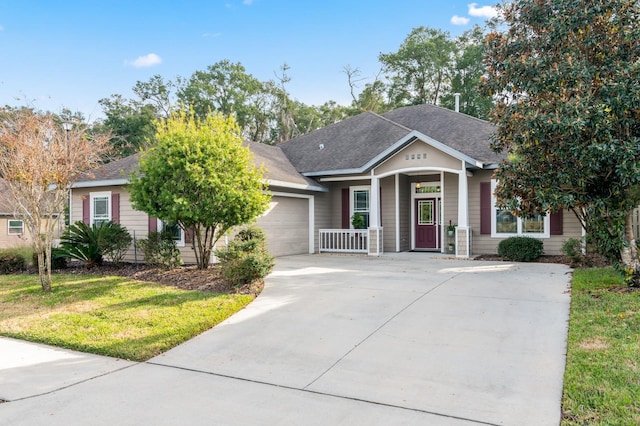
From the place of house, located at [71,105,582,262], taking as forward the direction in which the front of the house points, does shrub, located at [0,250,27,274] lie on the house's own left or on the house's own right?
on the house's own right

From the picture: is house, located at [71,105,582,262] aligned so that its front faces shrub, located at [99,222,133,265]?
no

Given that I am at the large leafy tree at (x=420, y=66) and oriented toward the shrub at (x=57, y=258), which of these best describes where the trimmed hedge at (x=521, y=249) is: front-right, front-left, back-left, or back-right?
front-left

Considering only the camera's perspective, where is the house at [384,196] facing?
facing the viewer

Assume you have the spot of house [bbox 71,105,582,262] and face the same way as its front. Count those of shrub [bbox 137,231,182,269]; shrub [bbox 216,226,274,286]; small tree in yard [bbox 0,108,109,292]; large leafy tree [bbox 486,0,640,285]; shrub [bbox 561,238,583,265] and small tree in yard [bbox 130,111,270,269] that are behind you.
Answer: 0

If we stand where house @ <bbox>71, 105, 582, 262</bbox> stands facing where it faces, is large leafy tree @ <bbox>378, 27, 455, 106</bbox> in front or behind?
behind

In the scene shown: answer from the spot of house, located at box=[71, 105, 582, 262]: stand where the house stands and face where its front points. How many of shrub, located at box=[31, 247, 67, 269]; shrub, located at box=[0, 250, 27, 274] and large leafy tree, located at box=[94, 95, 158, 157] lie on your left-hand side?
0
